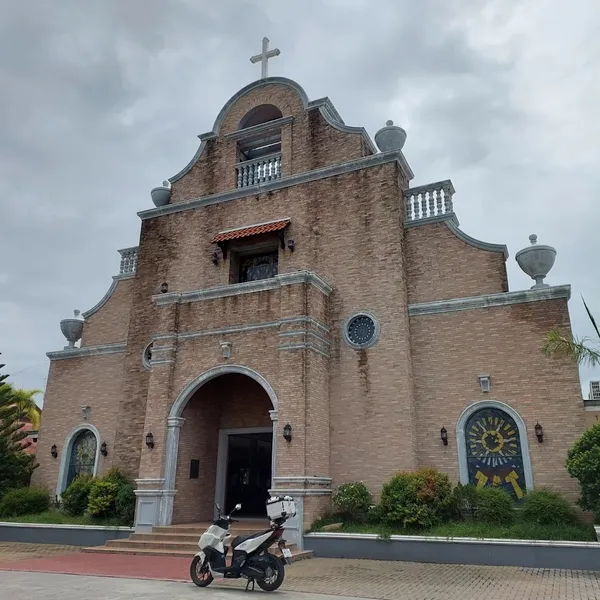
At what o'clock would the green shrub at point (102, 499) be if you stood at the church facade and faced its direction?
The green shrub is roughly at 2 o'clock from the church facade.

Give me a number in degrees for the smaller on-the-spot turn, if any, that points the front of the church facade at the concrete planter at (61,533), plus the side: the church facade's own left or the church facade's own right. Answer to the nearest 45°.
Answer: approximately 45° to the church facade's own right

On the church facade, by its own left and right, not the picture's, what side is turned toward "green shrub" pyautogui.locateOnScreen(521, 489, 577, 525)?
left

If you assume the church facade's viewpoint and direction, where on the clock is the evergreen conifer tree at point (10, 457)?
The evergreen conifer tree is roughly at 2 o'clock from the church facade.

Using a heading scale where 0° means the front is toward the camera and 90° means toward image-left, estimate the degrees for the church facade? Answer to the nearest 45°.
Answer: approximately 45°

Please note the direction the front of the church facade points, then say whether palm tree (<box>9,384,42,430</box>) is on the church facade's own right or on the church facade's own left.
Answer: on the church facade's own right

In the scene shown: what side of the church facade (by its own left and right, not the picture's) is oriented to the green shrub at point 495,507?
left

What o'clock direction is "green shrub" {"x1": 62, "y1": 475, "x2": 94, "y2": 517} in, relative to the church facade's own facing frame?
The green shrub is roughly at 2 o'clock from the church facade.

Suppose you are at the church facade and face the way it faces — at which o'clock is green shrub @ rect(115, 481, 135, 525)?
The green shrub is roughly at 2 o'clock from the church facade.
